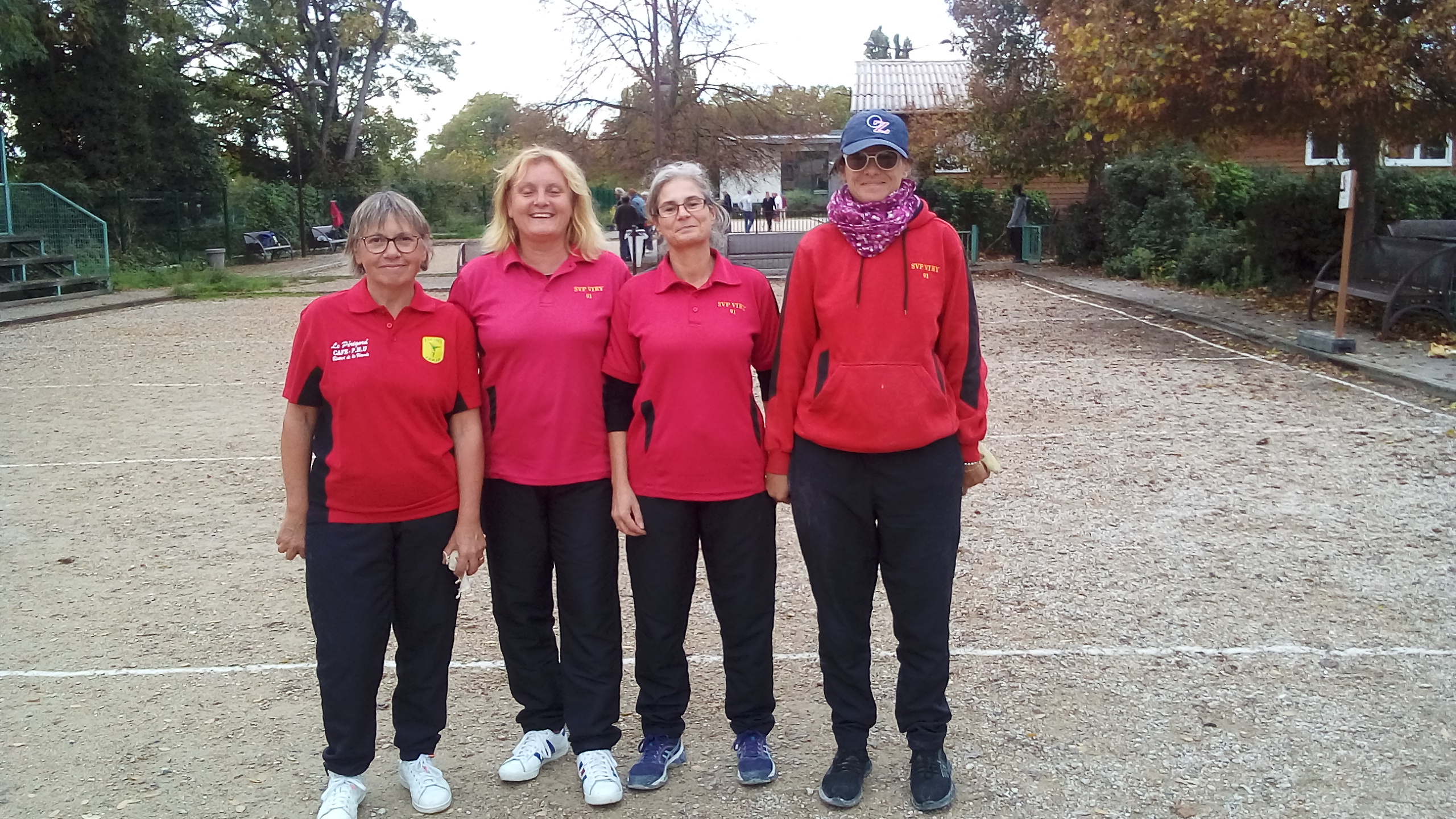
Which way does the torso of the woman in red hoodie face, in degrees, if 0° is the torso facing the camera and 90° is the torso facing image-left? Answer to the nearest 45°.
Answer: approximately 0°

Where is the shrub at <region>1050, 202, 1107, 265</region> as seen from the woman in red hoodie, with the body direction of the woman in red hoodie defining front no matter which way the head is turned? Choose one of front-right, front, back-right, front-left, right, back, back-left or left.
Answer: back

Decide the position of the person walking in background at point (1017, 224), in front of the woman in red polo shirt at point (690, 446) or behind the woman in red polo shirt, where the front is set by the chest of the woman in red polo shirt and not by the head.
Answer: behind

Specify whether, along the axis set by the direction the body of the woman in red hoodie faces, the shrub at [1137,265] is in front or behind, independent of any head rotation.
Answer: behind

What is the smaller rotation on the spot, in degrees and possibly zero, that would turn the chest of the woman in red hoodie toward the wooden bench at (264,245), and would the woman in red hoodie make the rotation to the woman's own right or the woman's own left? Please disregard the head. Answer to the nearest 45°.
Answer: approximately 135° to the woman's own right

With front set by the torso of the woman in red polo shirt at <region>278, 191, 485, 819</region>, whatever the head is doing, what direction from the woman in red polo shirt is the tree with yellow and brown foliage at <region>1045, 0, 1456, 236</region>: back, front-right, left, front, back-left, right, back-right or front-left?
back-left

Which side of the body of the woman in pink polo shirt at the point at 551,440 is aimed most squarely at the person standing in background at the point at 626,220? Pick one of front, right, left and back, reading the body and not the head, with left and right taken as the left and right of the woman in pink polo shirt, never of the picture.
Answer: back
